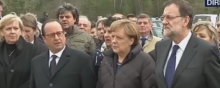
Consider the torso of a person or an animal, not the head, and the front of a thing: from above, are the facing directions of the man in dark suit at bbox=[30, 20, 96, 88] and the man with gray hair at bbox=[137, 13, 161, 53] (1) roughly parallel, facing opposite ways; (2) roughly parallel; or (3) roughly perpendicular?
roughly parallel

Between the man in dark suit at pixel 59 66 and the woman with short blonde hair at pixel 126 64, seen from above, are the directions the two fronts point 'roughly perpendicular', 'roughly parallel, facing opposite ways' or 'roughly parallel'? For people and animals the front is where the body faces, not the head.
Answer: roughly parallel

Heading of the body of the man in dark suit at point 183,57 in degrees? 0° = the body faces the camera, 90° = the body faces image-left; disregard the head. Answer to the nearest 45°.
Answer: approximately 45°

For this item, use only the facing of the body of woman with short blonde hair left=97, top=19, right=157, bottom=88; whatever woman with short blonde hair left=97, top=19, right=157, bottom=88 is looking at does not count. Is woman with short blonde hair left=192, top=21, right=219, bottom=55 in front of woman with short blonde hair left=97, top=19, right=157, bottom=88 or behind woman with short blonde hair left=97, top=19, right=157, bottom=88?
behind

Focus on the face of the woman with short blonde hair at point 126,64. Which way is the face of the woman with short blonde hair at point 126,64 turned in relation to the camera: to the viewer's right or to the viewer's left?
to the viewer's left

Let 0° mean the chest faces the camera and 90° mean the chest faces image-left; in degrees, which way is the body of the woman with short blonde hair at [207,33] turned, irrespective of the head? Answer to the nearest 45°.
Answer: approximately 45°

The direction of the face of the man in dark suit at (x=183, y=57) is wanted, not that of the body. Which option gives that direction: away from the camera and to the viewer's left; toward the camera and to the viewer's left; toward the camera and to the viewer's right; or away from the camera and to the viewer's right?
toward the camera and to the viewer's left

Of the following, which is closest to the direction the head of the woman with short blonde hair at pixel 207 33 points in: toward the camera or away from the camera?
toward the camera

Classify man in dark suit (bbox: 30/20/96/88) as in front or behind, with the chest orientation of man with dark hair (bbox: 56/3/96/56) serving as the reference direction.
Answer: in front

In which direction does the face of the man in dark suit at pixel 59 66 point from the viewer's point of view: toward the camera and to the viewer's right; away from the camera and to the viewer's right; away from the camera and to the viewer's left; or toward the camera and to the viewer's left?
toward the camera and to the viewer's right

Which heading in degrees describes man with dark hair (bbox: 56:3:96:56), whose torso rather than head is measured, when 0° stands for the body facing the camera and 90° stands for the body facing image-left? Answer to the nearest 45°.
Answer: approximately 45°

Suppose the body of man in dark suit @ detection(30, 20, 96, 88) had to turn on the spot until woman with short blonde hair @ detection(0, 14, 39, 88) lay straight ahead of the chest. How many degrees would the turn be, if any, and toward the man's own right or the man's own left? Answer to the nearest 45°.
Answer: approximately 90° to the man's own right

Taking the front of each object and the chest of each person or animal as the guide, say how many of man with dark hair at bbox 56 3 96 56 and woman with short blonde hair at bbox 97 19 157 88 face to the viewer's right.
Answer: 0

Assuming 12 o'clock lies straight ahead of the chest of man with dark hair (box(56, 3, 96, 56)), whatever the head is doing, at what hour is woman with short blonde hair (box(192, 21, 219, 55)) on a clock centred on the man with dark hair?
The woman with short blonde hair is roughly at 8 o'clock from the man with dark hair.

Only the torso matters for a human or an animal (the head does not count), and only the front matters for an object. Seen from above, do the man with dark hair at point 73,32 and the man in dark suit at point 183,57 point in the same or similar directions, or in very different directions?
same or similar directions

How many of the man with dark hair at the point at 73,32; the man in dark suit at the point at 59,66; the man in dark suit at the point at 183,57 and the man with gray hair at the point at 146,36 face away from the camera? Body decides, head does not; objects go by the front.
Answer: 0
